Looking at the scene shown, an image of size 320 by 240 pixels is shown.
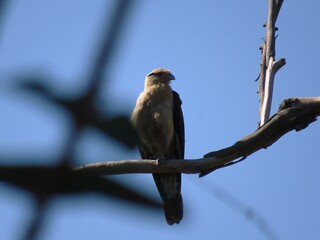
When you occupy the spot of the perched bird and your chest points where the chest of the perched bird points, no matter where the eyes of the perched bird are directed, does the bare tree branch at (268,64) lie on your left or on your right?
on your left

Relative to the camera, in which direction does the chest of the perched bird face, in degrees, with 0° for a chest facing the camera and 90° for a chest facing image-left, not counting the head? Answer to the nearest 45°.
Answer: approximately 45°
